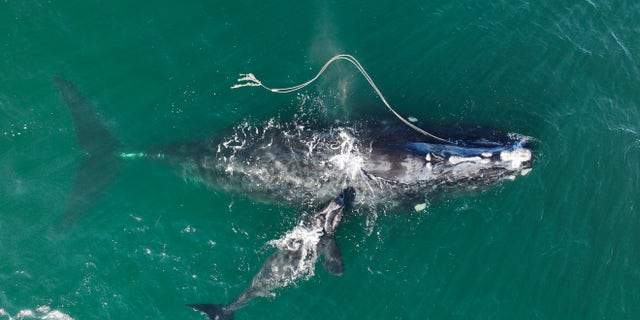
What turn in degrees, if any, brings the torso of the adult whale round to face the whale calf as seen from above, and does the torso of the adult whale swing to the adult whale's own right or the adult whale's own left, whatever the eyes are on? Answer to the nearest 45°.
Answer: approximately 135° to the adult whale's own right

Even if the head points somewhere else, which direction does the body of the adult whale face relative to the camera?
to the viewer's right

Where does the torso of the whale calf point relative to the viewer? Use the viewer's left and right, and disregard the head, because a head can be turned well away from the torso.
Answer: facing away from the viewer and to the right of the viewer

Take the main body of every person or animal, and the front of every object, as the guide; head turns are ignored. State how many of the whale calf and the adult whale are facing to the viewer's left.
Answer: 0

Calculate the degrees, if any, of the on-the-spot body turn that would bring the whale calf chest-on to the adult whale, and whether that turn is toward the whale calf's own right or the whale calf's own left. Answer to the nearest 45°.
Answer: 0° — it already faces it
